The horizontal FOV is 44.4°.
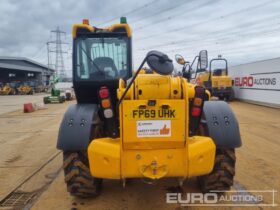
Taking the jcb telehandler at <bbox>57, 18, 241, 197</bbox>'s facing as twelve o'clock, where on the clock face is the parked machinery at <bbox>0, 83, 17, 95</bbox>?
The parked machinery is roughly at 11 o'clock from the jcb telehandler.

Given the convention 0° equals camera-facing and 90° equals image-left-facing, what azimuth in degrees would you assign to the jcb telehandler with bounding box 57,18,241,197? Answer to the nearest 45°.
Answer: approximately 180°
